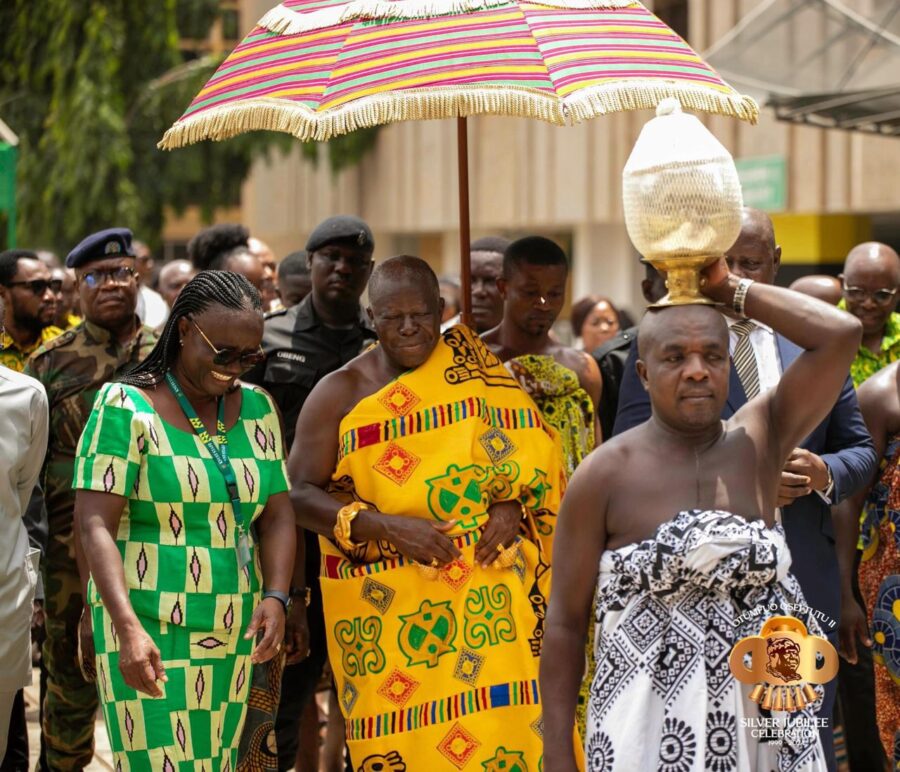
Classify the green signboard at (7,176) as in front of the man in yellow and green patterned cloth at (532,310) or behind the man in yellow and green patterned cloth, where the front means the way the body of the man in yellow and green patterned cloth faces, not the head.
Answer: behind

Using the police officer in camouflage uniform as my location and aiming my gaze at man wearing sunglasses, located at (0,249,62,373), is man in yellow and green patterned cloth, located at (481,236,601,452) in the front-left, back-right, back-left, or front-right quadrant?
back-right

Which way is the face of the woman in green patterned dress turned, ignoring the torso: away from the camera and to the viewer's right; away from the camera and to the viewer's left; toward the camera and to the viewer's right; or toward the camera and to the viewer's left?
toward the camera and to the viewer's right

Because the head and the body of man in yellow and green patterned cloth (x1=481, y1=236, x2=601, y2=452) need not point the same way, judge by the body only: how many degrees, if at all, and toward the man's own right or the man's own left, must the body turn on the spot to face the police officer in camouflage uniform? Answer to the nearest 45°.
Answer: approximately 90° to the man's own right

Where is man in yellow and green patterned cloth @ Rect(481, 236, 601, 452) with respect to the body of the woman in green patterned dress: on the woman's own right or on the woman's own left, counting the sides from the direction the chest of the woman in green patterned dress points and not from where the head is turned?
on the woman's own left
